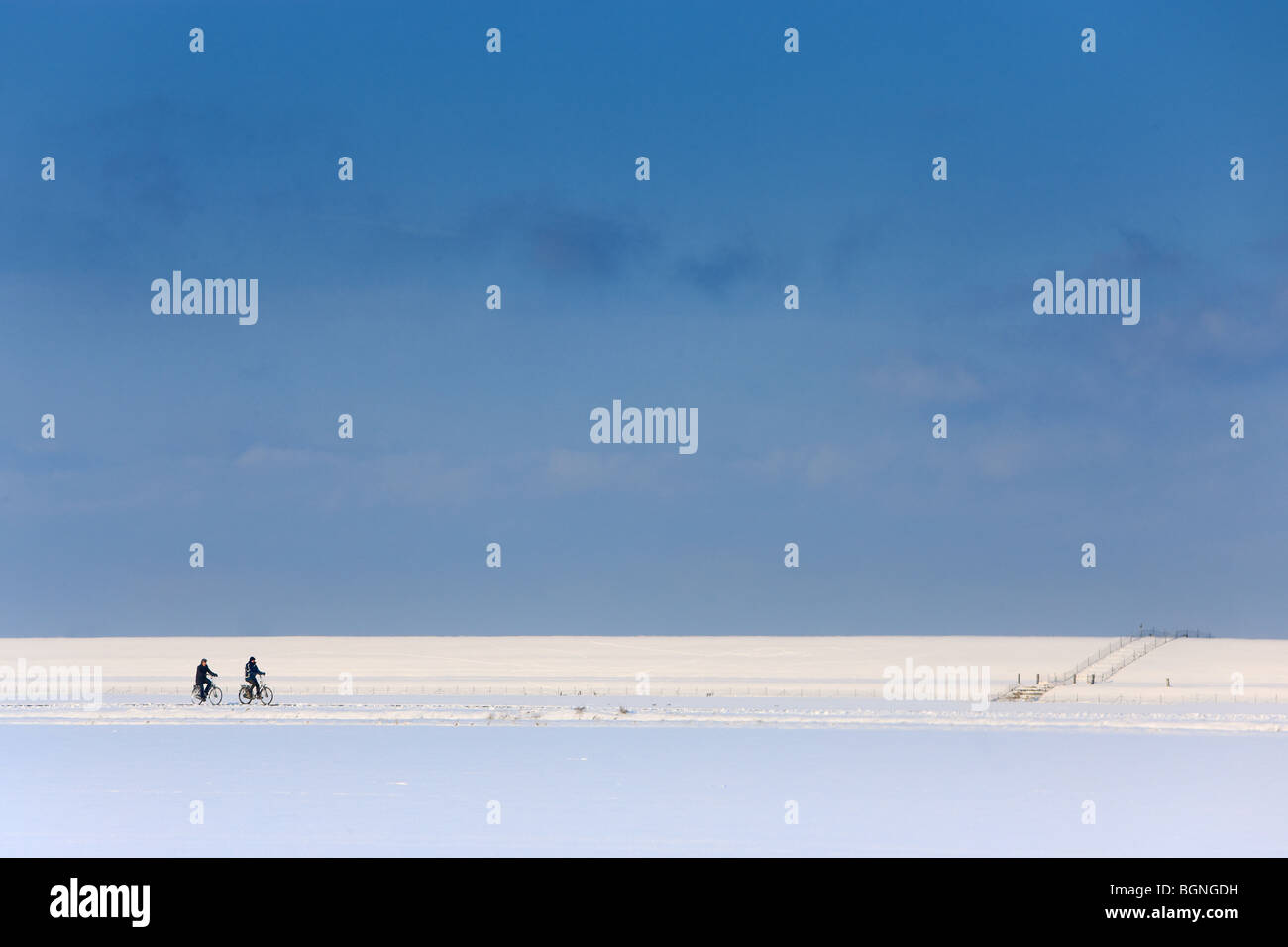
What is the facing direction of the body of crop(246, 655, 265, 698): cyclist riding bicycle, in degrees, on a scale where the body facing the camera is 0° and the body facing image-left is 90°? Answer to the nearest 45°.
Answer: approximately 270°
